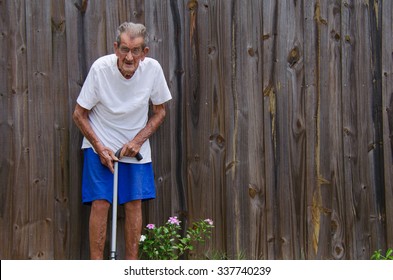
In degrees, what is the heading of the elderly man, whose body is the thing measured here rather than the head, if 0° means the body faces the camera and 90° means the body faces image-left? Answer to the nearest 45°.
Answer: approximately 0°

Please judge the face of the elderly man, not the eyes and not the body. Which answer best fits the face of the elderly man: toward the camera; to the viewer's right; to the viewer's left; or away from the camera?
toward the camera

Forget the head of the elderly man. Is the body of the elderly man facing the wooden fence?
no
